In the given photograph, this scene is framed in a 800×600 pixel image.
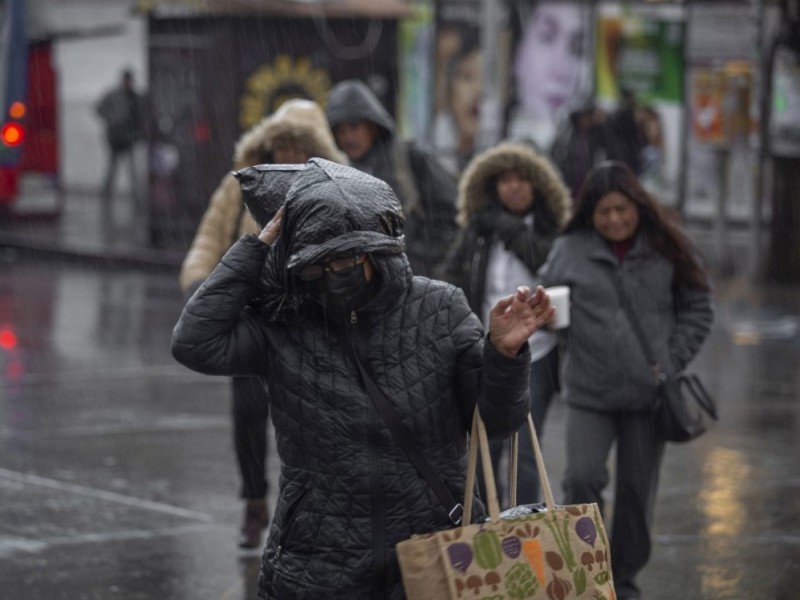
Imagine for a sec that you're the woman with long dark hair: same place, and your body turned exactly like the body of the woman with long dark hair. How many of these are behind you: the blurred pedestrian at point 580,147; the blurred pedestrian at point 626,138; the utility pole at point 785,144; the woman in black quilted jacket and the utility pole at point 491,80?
4

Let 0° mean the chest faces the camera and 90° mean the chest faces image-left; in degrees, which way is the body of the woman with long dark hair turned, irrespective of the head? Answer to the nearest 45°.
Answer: approximately 0°

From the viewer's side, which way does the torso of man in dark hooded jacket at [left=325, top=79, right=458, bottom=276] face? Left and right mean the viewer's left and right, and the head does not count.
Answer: facing the viewer and to the left of the viewer

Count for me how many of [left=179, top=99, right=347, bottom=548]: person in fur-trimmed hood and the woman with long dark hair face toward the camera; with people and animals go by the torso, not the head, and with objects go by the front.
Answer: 2

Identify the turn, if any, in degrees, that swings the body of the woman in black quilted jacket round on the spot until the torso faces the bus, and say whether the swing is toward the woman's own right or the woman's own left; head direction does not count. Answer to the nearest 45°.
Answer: approximately 180°

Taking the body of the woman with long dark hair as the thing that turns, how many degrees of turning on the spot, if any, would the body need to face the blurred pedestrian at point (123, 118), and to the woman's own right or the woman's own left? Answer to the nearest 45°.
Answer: approximately 135° to the woman's own right
